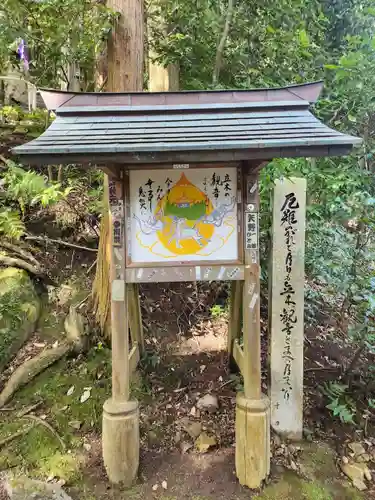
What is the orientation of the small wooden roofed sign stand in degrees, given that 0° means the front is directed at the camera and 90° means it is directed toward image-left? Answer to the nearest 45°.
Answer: approximately 0°

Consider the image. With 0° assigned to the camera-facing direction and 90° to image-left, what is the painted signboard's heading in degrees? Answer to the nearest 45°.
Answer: approximately 0°

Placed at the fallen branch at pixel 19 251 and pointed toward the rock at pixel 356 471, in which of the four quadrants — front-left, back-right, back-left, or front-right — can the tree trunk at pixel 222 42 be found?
front-left

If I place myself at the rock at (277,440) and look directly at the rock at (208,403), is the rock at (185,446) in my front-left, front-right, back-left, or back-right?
front-left

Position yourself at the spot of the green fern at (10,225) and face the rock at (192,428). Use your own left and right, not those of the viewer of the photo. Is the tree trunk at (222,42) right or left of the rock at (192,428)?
left

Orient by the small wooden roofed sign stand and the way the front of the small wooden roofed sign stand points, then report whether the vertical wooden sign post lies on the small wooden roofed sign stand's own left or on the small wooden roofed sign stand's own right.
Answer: on the small wooden roofed sign stand's own left
